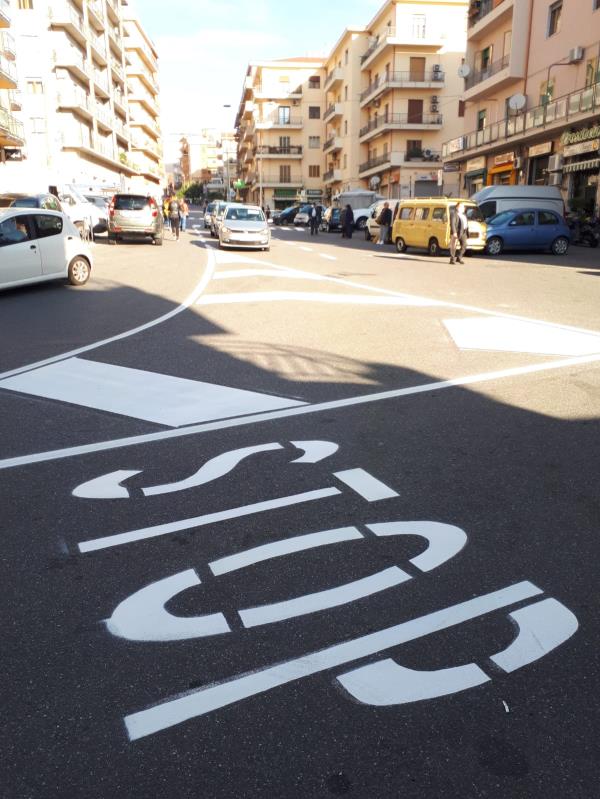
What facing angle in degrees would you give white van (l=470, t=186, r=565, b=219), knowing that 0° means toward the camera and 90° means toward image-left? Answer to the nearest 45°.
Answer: approximately 90°

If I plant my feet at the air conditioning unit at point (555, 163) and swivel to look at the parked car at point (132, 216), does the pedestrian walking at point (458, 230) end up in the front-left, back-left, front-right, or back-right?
front-left

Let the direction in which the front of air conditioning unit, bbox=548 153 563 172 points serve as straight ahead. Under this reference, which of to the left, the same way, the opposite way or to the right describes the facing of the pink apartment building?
the same way

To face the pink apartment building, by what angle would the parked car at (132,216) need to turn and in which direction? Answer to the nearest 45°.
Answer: approximately 90° to its right

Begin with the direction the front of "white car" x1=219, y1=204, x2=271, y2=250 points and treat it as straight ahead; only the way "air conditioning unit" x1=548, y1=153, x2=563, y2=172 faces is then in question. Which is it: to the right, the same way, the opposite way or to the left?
to the right

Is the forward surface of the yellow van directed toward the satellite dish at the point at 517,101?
no

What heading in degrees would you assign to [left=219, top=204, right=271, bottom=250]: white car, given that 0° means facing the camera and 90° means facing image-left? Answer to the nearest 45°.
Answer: approximately 0°

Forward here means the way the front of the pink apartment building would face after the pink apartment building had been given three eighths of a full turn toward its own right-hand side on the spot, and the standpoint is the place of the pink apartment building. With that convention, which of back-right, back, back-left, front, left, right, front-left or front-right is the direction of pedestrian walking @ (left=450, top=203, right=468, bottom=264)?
back

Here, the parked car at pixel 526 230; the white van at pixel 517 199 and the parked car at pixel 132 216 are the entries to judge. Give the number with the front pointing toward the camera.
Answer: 0

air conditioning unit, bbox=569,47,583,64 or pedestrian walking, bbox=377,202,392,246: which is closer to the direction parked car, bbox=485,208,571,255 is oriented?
the pedestrian walking

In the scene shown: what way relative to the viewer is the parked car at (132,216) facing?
away from the camera

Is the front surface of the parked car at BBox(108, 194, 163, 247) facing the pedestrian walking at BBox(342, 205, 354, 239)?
no

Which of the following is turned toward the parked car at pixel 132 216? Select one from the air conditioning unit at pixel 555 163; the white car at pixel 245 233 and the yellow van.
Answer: the air conditioning unit

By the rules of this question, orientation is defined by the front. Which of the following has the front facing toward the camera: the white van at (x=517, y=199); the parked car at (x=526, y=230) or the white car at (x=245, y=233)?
the white car

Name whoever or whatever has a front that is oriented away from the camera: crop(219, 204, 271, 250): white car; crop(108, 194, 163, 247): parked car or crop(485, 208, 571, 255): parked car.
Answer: crop(108, 194, 163, 247): parked car

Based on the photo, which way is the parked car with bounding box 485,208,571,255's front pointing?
to the viewer's left

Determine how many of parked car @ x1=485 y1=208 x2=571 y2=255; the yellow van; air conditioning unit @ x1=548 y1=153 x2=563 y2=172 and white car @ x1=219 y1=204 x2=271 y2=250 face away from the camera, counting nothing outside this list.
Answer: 0

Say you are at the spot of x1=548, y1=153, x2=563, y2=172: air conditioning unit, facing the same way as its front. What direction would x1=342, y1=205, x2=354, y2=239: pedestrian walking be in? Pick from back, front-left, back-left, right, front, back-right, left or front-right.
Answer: front-right
